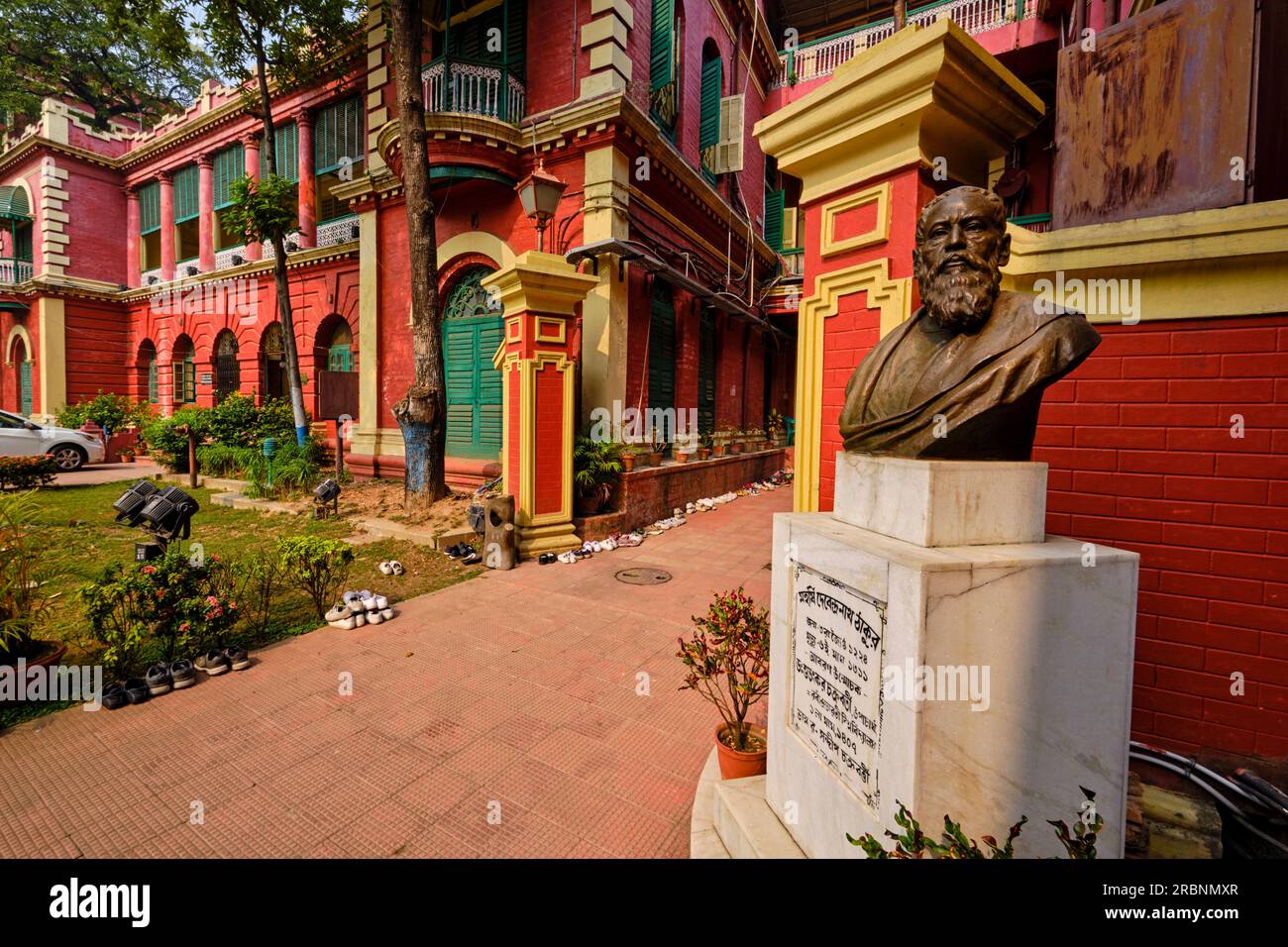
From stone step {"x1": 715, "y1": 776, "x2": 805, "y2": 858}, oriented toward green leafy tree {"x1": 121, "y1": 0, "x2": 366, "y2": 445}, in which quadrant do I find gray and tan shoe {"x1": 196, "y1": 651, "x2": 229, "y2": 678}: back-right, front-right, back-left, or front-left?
front-left

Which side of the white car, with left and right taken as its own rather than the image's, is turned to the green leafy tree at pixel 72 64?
left

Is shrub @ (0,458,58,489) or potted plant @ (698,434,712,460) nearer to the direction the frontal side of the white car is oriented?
the potted plant

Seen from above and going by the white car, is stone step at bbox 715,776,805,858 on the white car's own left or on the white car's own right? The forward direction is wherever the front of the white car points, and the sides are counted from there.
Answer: on the white car's own right

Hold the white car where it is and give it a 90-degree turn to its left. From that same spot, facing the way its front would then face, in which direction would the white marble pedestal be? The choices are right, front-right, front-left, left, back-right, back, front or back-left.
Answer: back

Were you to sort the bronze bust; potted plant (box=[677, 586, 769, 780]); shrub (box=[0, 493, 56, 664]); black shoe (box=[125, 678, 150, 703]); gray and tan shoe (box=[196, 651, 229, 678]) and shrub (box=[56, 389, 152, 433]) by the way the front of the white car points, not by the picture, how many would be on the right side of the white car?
5

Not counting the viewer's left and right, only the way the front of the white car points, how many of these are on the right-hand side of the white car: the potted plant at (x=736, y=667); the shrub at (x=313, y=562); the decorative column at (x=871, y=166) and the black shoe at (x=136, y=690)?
4

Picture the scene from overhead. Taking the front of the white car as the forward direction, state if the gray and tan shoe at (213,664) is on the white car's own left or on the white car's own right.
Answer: on the white car's own right

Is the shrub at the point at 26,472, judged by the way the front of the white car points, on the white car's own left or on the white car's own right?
on the white car's own right

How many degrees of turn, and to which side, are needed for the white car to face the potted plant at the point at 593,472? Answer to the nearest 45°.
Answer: approximately 45° to its right

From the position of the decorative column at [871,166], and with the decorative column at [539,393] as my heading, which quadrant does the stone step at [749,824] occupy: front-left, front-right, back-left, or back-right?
back-left

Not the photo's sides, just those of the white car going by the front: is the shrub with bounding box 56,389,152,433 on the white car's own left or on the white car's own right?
on the white car's own left

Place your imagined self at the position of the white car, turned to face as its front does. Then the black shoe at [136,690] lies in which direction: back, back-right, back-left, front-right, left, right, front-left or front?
right

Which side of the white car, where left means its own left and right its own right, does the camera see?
right

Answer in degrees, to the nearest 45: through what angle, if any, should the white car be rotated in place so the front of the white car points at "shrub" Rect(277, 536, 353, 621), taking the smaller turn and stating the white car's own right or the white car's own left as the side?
approximately 90° to the white car's own right
